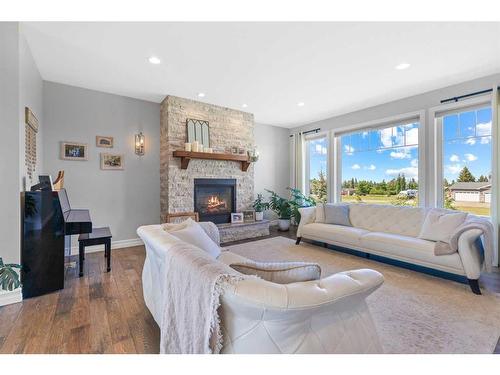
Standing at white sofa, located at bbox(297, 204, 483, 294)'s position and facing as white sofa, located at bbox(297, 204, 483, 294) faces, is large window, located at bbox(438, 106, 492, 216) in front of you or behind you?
behind

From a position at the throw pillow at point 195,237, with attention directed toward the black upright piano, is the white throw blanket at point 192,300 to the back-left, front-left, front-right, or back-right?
back-left

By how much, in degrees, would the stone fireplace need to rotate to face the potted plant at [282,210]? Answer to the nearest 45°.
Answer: approximately 45° to its left

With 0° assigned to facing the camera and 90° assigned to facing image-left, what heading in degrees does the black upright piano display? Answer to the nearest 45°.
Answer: approximately 270°

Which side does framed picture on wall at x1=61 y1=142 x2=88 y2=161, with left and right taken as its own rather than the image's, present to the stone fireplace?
left

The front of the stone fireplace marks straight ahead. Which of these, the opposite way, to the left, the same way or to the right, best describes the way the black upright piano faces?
to the left

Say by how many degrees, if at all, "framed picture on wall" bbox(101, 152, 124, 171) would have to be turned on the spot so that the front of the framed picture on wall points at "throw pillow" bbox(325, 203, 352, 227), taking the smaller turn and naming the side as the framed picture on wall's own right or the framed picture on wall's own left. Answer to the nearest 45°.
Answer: approximately 45° to the framed picture on wall's own left
